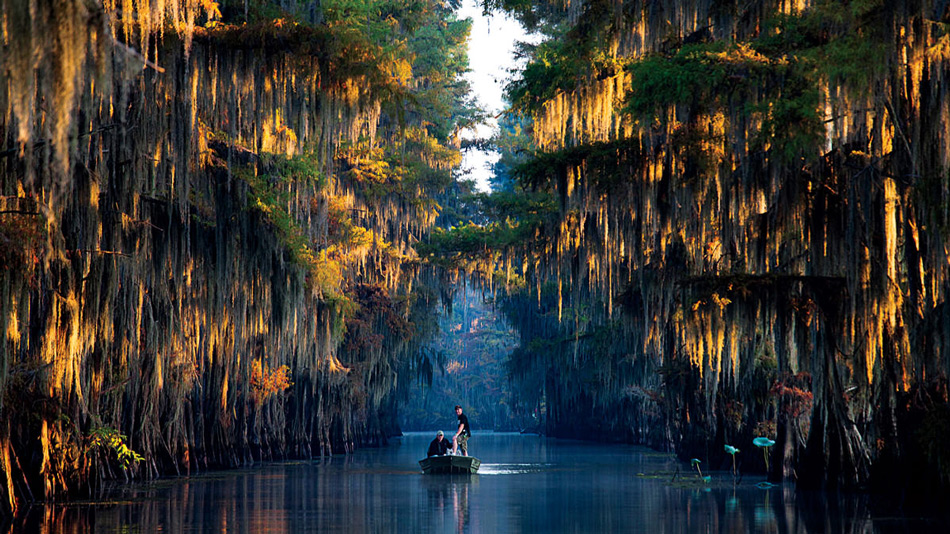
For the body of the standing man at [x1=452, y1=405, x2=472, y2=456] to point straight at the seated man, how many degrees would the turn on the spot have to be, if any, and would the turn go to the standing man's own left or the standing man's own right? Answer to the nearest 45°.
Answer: approximately 90° to the standing man's own right
